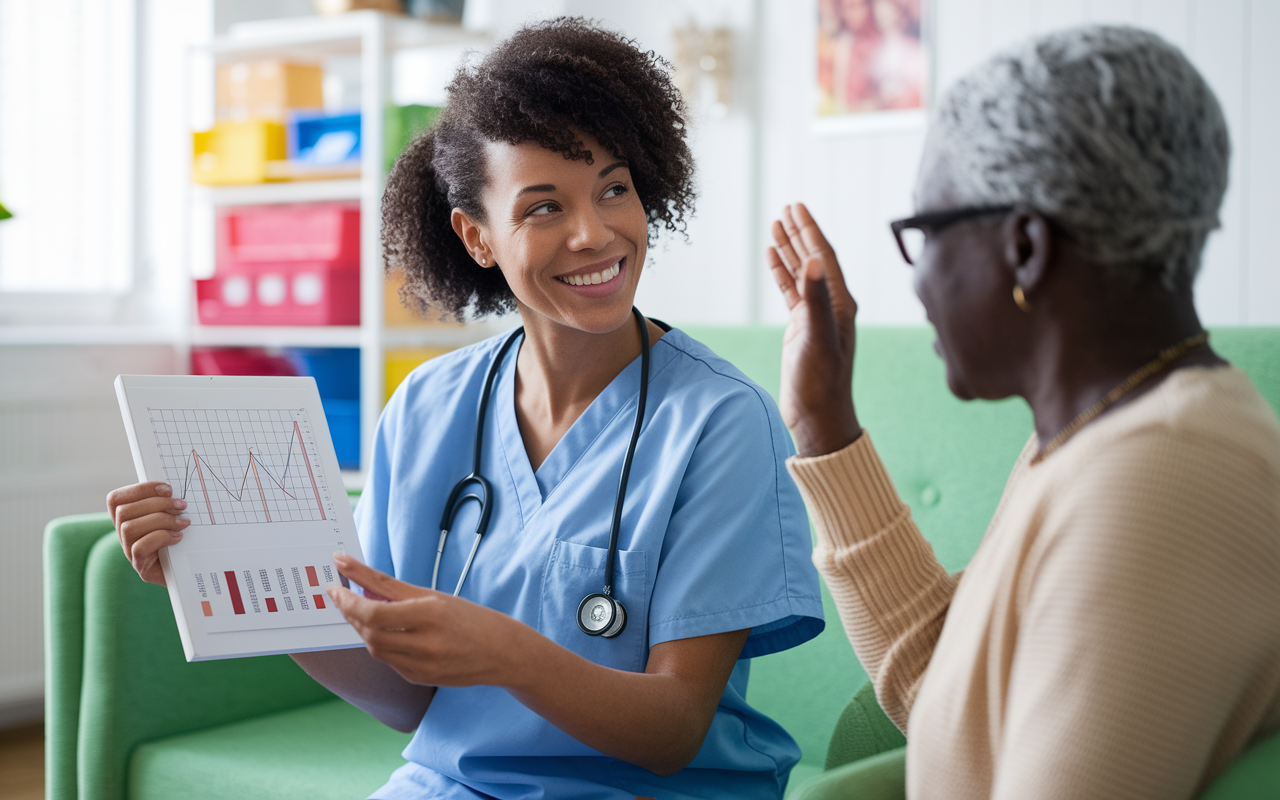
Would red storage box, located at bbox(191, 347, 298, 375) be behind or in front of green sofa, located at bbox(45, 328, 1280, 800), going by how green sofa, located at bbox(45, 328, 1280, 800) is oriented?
behind

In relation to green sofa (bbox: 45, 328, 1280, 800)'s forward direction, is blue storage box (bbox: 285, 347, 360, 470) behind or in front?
behind

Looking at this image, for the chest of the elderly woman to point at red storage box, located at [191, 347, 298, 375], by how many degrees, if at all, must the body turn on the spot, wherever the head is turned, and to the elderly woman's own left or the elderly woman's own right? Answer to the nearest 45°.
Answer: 0° — they already face it

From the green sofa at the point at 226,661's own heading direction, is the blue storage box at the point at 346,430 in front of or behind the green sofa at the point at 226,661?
behind

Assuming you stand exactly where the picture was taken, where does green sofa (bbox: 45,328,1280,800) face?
facing the viewer

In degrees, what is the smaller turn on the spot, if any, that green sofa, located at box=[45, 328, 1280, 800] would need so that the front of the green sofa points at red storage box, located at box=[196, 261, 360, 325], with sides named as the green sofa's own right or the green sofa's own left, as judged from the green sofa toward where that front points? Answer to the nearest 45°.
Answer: approximately 180°

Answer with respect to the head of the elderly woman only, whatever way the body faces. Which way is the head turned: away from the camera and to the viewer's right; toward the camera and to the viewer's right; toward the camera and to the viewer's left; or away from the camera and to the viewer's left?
away from the camera and to the viewer's left

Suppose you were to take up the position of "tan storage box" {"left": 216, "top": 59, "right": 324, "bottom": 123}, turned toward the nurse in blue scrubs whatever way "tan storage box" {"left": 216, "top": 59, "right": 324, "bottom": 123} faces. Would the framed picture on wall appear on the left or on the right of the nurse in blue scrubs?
left

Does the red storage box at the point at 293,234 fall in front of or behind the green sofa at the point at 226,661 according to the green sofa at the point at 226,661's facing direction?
behind

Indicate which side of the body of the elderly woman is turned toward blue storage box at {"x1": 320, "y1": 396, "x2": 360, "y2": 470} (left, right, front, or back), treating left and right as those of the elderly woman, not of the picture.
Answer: front

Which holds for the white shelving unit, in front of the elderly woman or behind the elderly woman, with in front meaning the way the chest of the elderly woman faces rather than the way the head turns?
in front

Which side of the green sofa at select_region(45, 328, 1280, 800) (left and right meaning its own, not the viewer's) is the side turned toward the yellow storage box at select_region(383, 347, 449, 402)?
back

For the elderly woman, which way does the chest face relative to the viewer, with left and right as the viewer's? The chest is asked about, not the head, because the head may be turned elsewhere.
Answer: facing away from the viewer and to the left of the viewer

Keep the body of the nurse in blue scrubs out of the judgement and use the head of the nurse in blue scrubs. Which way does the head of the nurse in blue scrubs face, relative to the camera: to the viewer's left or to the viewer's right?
to the viewer's right

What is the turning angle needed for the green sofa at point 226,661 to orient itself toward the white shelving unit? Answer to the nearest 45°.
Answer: approximately 180°
